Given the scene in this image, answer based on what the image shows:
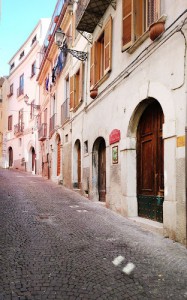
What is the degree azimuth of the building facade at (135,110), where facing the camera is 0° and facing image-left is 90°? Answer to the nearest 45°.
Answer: approximately 45°
